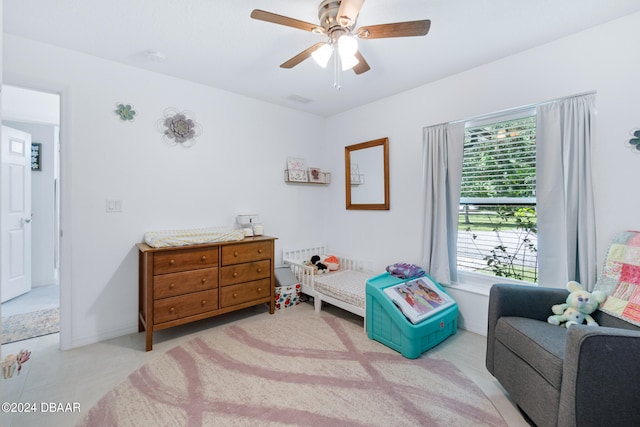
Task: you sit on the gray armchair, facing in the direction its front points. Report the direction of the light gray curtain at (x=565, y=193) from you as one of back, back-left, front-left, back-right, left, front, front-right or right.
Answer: back-right

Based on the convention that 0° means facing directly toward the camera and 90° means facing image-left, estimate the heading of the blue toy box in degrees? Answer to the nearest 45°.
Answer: approximately 315°

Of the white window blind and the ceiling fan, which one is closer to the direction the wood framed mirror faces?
the ceiling fan

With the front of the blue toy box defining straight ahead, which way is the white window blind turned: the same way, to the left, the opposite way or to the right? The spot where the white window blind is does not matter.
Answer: to the right

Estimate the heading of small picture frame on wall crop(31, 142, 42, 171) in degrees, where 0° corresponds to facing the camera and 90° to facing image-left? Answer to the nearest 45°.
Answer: approximately 315°

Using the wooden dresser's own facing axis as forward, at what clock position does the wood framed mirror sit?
The wood framed mirror is roughly at 10 o'clock from the wooden dresser.

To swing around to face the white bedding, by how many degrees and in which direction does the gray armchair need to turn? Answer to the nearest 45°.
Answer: approximately 90° to its right

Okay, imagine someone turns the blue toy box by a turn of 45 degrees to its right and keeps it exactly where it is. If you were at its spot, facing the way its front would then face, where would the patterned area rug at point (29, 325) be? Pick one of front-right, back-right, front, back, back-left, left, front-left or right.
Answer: right
